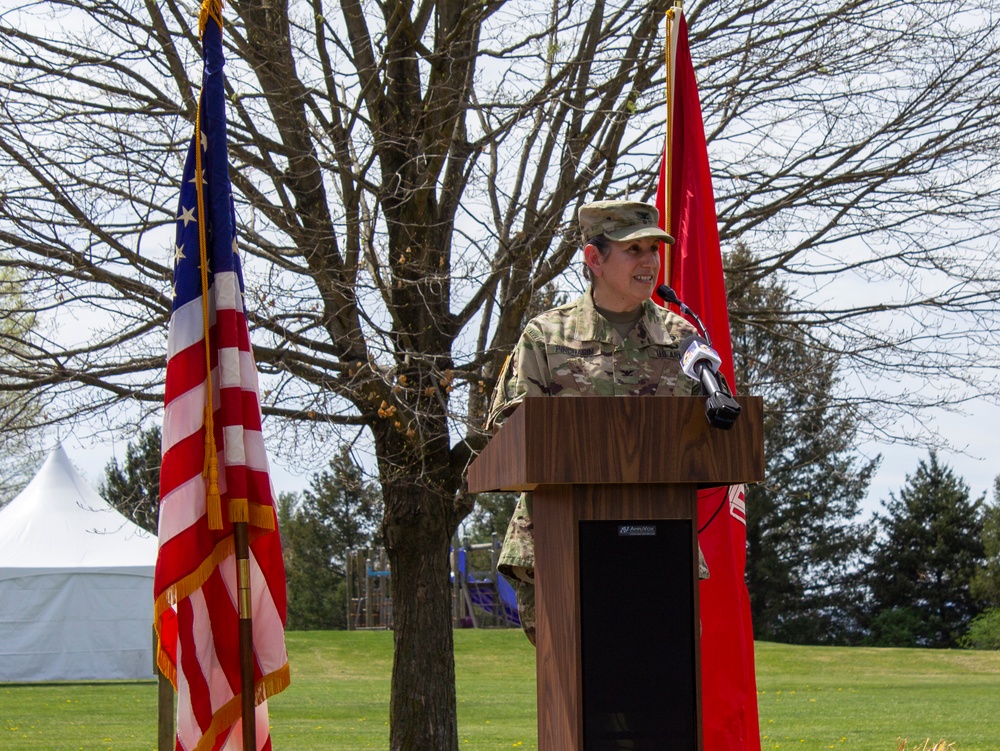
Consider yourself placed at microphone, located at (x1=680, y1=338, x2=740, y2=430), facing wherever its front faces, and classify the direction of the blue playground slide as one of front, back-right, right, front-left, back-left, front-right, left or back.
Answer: front-right

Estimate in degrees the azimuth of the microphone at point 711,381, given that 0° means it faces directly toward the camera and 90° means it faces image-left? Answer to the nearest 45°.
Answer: approximately 135°

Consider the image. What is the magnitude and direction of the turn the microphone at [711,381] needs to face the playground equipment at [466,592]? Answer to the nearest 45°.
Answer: approximately 45° to its right

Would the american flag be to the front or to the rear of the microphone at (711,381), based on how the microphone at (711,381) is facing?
to the front

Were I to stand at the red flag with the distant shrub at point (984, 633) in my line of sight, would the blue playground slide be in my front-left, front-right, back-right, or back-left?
front-left

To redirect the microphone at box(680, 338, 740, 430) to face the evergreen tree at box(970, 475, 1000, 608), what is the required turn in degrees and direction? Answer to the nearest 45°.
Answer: approximately 45° to its right

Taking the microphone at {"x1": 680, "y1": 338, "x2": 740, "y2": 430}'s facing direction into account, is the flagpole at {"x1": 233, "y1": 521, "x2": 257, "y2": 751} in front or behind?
in front

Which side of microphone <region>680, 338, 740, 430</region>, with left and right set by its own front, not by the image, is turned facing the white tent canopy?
front

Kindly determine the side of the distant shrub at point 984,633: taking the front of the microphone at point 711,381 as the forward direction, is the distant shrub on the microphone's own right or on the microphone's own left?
on the microphone's own right

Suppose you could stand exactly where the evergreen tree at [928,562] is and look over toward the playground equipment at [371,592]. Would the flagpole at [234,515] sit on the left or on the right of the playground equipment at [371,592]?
left

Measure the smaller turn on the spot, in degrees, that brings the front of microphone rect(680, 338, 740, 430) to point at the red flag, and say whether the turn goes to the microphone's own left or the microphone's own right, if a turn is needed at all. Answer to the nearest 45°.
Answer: approximately 45° to the microphone's own right

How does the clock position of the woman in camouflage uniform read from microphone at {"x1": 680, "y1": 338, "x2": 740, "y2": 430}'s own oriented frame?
The woman in camouflage uniform is roughly at 1 o'clock from the microphone.

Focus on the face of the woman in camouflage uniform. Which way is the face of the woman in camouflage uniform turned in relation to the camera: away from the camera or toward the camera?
toward the camera

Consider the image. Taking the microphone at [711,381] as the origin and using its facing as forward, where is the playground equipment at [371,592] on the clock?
The playground equipment is roughly at 1 o'clock from the microphone.

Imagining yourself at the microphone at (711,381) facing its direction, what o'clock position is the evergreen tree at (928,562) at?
The evergreen tree is roughly at 2 o'clock from the microphone.
